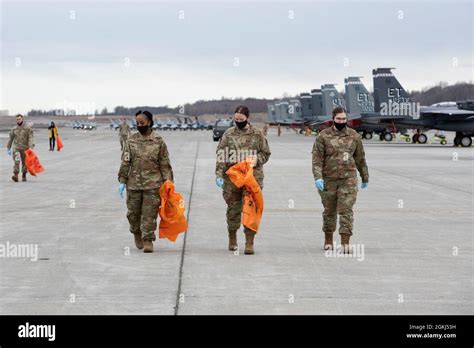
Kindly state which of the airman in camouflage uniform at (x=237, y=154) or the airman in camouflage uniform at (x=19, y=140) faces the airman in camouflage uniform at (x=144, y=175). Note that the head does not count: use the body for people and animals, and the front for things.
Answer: the airman in camouflage uniform at (x=19, y=140)

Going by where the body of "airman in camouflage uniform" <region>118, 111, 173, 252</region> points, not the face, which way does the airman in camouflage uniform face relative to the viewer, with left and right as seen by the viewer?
facing the viewer

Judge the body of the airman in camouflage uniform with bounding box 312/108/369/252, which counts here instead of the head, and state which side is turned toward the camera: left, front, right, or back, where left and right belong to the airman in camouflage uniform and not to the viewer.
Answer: front

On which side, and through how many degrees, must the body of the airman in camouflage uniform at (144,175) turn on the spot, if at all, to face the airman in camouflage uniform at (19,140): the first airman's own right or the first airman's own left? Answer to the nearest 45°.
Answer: approximately 180°

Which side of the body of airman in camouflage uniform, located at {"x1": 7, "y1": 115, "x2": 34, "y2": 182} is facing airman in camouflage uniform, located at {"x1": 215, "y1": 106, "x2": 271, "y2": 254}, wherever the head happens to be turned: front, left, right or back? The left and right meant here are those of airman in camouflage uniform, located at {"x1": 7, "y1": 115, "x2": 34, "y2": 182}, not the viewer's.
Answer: front

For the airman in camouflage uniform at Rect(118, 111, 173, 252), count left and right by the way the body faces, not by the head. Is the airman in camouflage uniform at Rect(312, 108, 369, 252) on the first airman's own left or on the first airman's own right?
on the first airman's own left

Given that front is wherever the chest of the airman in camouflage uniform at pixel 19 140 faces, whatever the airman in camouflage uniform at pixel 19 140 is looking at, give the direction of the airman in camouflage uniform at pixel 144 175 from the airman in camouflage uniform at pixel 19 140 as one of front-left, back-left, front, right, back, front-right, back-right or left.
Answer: front

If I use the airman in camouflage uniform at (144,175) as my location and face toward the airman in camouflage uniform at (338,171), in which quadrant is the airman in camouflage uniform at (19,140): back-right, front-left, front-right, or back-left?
back-left

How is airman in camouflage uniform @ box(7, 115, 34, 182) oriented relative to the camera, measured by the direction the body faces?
toward the camera

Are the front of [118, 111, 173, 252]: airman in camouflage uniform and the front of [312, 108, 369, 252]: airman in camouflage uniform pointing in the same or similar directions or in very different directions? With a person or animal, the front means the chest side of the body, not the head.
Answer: same or similar directions

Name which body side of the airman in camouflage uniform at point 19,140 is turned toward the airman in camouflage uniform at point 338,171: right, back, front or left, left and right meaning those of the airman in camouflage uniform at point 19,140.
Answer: front

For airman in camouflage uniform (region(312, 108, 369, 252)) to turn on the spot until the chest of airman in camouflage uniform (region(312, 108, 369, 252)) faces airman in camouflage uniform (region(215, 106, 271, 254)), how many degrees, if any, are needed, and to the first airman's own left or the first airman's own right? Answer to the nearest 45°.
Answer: approximately 90° to the first airman's own right
